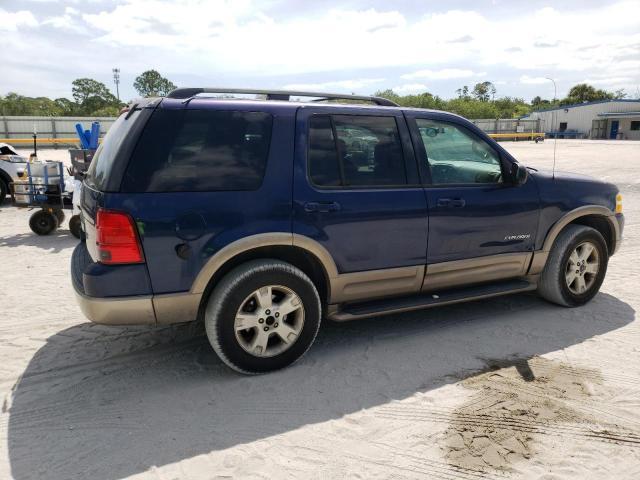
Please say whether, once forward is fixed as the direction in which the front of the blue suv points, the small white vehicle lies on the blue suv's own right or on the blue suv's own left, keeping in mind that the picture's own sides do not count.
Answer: on the blue suv's own left

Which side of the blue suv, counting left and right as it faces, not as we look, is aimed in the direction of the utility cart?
left

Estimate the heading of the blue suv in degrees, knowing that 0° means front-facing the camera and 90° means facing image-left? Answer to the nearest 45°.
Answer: approximately 225°
